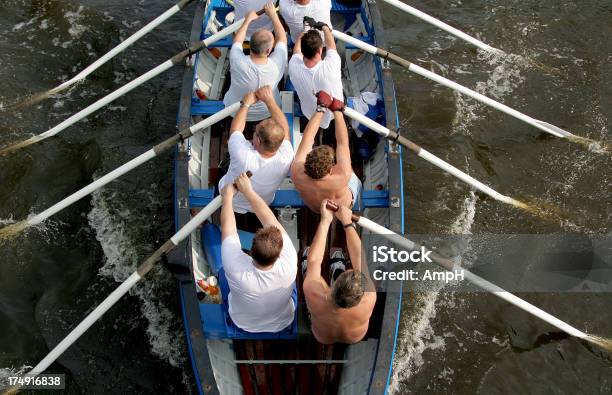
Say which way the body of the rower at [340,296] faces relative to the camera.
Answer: away from the camera

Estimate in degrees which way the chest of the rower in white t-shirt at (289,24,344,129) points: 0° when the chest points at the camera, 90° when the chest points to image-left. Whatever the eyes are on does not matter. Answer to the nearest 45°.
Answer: approximately 180°

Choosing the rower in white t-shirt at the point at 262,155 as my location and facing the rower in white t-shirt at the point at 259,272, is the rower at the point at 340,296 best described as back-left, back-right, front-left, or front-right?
front-left

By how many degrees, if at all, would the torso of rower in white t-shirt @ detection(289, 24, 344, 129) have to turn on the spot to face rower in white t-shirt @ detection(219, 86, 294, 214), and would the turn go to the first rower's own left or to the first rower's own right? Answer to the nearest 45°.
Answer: approximately 180°

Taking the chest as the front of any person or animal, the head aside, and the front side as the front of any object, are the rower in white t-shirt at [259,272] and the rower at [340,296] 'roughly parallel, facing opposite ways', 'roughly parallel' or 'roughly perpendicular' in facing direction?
roughly parallel

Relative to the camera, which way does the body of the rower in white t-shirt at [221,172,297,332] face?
away from the camera

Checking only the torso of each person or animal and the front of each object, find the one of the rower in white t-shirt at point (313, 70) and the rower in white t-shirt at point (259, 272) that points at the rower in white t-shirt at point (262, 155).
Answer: the rower in white t-shirt at point (259, 272)

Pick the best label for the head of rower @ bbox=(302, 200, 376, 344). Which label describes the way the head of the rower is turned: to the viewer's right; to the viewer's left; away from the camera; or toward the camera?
away from the camera

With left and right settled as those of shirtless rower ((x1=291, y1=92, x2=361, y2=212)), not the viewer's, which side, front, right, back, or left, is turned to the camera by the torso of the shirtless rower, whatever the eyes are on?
back

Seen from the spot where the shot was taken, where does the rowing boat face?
facing the viewer

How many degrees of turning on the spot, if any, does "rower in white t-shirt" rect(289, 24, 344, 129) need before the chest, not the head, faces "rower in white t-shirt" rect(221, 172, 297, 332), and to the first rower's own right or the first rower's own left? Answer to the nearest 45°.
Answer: approximately 180°

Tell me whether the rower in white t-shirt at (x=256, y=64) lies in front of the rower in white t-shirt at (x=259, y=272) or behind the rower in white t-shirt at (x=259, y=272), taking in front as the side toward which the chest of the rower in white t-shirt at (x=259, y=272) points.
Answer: in front

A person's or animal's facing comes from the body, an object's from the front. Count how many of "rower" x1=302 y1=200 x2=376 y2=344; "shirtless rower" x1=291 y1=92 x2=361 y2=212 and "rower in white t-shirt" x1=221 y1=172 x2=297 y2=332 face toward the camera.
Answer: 0

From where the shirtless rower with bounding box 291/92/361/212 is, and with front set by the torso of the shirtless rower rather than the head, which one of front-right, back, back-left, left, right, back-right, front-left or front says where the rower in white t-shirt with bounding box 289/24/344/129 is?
front

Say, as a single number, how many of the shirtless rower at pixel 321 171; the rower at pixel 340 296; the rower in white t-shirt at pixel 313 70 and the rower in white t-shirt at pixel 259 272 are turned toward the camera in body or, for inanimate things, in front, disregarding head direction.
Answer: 0
